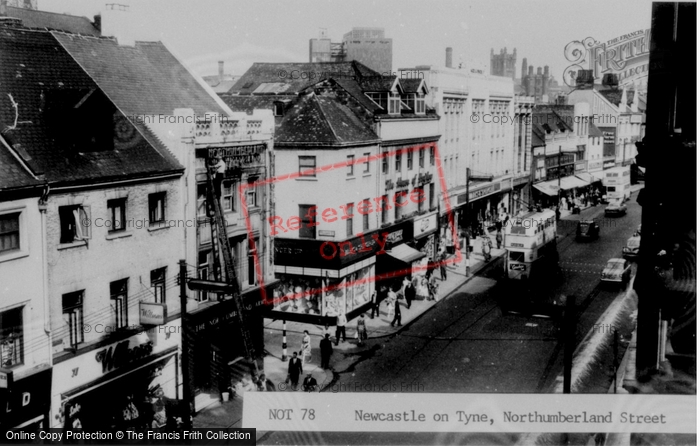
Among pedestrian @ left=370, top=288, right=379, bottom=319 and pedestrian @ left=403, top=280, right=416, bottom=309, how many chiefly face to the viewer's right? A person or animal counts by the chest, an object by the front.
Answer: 0

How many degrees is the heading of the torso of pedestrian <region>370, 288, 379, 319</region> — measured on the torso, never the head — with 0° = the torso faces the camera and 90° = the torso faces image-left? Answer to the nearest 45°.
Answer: approximately 45°

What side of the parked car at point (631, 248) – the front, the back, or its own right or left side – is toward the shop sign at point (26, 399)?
front

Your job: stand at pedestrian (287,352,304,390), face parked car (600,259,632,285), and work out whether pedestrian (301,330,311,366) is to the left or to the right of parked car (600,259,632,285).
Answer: left
